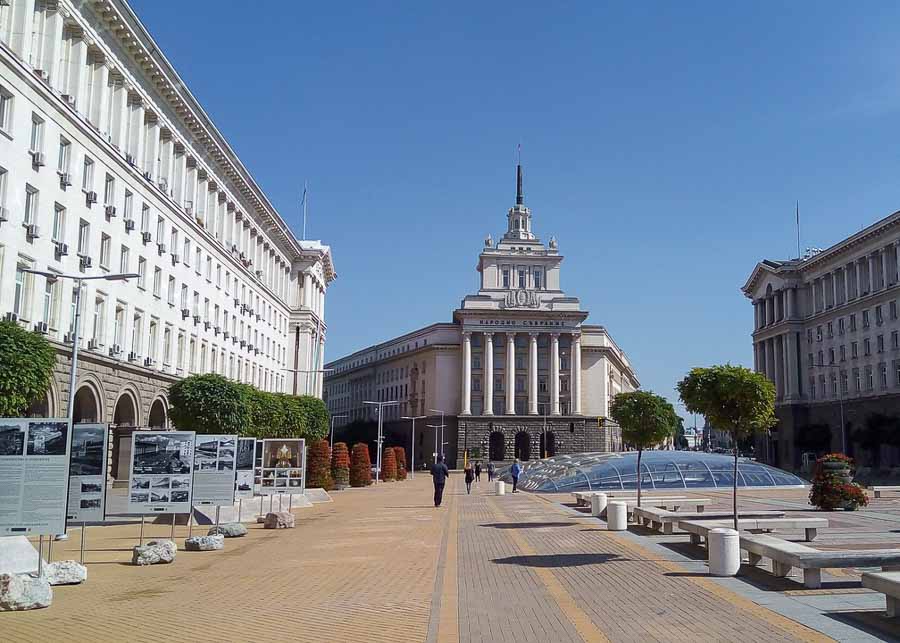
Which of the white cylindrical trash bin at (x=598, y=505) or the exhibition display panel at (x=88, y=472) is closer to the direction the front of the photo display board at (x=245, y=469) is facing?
the exhibition display panel

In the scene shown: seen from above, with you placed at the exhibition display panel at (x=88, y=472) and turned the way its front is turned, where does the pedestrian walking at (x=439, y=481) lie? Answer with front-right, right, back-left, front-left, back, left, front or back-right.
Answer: back-left

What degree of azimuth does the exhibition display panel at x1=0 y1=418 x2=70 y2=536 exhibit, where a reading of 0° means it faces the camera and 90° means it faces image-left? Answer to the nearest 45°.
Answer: approximately 0°

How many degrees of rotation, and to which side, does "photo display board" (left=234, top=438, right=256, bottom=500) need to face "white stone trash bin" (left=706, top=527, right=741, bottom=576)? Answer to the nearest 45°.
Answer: approximately 45° to its left

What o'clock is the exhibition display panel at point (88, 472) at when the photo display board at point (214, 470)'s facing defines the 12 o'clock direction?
The exhibition display panel is roughly at 1 o'clock from the photo display board.

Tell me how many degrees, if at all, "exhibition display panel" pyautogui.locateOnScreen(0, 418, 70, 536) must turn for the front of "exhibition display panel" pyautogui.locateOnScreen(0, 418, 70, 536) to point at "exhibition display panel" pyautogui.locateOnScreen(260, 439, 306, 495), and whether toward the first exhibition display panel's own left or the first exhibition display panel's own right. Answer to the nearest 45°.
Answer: approximately 135° to the first exhibition display panel's own left

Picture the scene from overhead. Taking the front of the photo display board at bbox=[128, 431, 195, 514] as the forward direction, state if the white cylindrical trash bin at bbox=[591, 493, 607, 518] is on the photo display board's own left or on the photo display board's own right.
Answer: on the photo display board's own left

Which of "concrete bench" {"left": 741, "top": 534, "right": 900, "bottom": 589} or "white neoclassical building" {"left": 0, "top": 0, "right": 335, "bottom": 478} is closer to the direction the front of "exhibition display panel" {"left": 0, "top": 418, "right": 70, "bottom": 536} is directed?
the concrete bench

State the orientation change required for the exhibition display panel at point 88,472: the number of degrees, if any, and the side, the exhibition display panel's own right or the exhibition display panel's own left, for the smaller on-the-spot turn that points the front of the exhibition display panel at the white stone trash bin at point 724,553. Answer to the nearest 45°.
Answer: approximately 45° to the exhibition display panel's own left

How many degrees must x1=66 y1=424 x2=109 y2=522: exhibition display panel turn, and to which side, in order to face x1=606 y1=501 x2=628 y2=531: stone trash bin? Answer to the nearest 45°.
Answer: approximately 90° to its left

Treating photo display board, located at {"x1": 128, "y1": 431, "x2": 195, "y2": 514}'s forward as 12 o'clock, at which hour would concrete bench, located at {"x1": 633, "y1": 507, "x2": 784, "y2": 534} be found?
The concrete bench is roughly at 9 o'clock from the photo display board.

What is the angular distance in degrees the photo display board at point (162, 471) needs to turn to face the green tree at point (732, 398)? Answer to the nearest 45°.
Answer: approximately 90° to its left

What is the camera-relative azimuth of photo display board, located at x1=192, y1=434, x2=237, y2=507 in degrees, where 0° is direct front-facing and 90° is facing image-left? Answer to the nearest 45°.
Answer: approximately 0°
